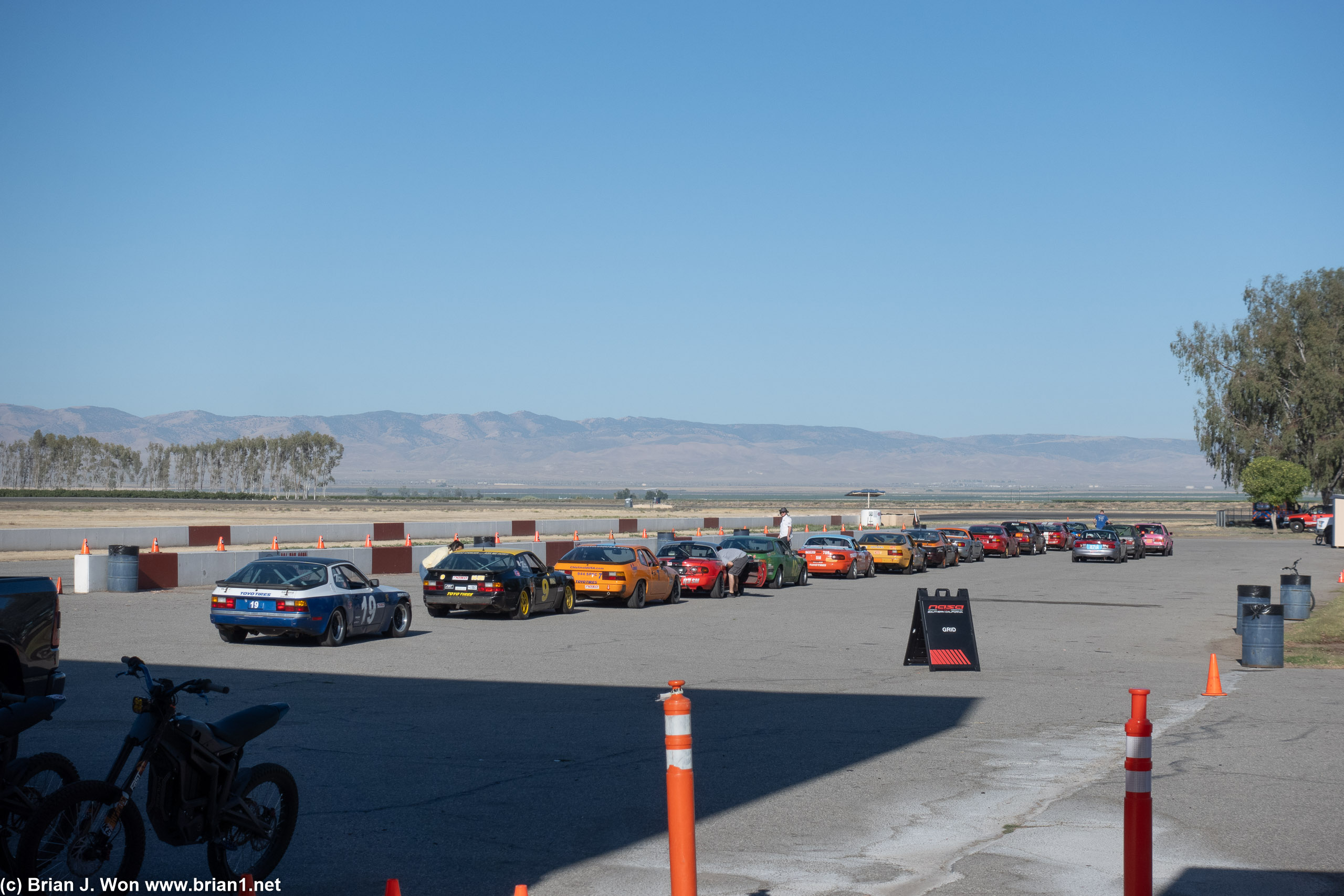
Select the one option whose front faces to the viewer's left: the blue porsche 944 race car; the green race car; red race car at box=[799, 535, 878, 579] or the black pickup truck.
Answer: the black pickup truck

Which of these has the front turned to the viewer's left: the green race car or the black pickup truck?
the black pickup truck

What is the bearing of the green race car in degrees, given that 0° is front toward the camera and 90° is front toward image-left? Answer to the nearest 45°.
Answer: approximately 225°

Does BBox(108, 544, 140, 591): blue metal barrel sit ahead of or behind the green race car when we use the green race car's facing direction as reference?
behind

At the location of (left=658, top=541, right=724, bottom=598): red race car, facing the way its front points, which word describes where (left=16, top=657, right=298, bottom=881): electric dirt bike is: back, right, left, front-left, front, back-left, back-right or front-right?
back-right

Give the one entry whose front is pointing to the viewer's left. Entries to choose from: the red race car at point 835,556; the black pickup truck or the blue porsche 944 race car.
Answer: the black pickup truck

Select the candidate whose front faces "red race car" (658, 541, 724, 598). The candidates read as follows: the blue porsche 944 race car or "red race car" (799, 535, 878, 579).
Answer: the blue porsche 944 race car

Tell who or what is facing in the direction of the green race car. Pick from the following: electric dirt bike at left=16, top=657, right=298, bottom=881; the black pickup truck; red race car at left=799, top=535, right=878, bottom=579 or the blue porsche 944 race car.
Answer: the blue porsche 944 race car

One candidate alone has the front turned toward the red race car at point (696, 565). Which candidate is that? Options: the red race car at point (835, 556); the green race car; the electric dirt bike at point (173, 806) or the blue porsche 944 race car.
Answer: the blue porsche 944 race car

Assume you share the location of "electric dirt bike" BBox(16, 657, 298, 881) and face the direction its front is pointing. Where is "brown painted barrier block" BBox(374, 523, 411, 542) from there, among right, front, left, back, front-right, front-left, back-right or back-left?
back-right

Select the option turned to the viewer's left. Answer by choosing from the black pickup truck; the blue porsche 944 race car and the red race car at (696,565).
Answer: the black pickup truck

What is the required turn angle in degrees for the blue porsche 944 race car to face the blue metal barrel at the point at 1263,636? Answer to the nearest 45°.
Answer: approximately 45° to its right

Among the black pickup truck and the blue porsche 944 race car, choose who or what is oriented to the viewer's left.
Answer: the black pickup truck

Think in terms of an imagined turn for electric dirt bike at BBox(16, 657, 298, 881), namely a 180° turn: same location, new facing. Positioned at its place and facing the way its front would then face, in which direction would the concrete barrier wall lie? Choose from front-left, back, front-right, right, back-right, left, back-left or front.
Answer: front-left

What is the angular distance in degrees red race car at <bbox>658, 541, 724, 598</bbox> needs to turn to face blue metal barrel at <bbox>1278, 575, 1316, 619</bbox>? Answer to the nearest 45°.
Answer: approximately 90° to its right

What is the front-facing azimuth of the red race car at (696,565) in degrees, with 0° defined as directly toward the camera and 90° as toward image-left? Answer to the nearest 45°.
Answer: approximately 225°

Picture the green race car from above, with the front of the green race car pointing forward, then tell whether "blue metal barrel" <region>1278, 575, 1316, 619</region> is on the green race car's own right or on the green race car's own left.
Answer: on the green race car's own right

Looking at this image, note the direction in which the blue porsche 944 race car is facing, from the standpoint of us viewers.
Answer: facing away from the viewer and to the right of the viewer
